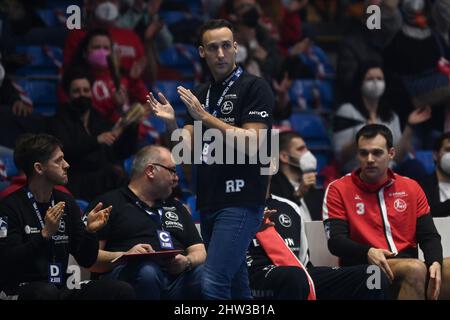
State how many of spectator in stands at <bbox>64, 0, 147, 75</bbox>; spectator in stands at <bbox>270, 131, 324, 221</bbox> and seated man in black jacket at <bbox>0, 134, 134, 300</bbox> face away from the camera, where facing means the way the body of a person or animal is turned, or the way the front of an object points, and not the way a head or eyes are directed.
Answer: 0

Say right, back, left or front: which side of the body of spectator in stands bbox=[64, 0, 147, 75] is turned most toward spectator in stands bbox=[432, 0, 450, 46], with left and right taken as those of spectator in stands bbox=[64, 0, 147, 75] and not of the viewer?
left

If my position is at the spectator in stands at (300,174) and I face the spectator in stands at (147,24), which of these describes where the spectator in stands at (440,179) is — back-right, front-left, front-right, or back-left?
back-right

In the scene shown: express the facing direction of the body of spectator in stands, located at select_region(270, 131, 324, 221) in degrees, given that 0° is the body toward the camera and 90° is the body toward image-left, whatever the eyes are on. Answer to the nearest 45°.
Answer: approximately 315°

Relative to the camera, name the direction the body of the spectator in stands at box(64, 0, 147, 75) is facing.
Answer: toward the camera

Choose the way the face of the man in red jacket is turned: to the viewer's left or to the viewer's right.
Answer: to the viewer's left

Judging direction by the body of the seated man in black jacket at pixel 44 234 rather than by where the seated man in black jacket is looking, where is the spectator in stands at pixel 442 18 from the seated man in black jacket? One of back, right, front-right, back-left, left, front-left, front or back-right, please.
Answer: left

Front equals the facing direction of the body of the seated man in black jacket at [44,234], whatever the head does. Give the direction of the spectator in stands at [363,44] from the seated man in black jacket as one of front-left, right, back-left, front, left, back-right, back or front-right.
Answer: left

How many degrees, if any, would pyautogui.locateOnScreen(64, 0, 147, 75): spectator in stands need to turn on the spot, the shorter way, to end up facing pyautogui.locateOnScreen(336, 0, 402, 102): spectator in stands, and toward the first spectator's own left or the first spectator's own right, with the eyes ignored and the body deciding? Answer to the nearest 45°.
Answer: approximately 90° to the first spectator's own left

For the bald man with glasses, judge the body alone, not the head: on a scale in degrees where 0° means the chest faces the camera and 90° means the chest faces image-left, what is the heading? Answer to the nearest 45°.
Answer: approximately 315°

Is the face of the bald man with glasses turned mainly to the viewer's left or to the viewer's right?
to the viewer's right

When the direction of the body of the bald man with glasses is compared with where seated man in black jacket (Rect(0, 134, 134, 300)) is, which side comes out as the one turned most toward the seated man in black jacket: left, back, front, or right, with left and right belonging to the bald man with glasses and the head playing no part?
right

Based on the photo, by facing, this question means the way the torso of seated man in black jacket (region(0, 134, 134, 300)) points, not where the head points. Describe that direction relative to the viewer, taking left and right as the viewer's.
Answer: facing the viewer and to the right of the viewer

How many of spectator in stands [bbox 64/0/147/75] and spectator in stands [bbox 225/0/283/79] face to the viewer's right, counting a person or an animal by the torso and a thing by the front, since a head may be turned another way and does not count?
0

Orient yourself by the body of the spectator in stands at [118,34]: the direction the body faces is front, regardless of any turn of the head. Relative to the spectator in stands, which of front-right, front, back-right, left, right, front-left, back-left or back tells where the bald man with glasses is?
front
